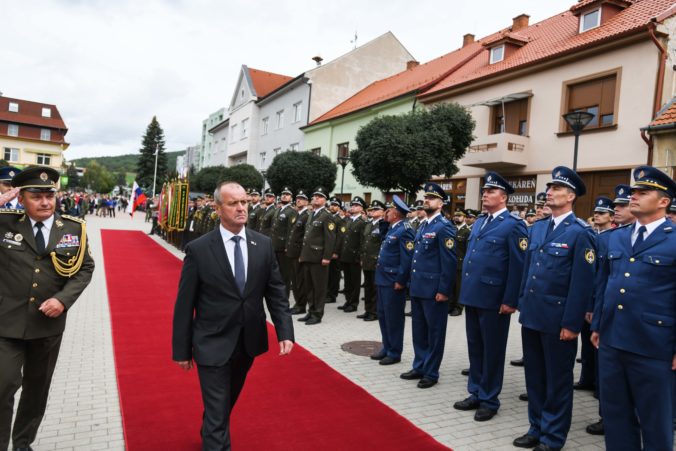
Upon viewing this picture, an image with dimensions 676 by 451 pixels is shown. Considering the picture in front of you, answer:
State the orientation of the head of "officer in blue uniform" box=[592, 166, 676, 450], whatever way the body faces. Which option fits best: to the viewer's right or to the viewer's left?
to the viewer's left

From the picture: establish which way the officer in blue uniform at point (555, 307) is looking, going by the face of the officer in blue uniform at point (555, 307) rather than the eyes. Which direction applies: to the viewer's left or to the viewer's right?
to the viewer's left

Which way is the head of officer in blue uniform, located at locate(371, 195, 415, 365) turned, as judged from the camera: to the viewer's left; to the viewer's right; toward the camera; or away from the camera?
to the viewer's left

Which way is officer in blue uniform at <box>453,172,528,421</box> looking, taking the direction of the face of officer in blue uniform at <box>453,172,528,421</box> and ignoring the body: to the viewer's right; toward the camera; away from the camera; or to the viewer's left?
to the viewer's left

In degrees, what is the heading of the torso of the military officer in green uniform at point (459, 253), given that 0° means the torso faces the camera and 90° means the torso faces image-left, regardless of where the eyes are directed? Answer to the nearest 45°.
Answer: approximately 45°

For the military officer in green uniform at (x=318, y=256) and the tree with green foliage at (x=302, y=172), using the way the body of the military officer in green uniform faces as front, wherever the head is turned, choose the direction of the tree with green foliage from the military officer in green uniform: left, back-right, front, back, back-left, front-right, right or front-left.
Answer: back-right
